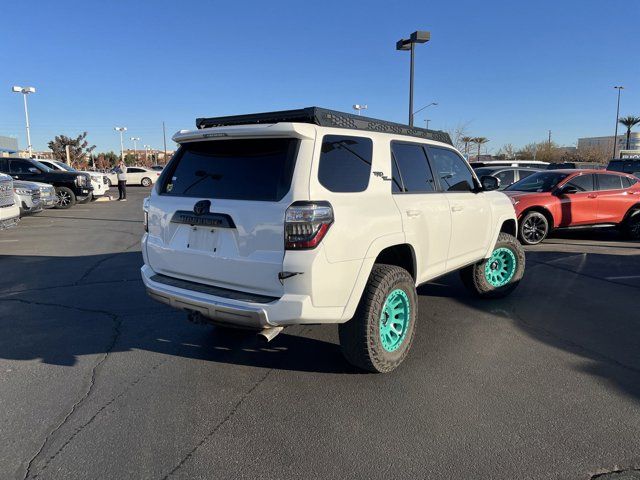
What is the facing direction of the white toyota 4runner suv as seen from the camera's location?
facing away from the viewer and to the right of the viewer

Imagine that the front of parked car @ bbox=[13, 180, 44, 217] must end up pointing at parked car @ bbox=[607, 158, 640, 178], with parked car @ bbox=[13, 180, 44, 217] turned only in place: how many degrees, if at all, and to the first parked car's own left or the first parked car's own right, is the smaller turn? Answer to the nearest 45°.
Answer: approximately 45° to the first parked car's own left

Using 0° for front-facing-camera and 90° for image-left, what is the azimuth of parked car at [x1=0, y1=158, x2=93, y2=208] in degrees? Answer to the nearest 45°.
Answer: approximately 315°

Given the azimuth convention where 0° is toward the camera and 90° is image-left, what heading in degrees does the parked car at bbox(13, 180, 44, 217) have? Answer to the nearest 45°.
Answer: approximately 315°

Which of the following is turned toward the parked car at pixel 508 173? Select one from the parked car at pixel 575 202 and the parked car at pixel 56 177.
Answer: the parked car at pixel 56 177

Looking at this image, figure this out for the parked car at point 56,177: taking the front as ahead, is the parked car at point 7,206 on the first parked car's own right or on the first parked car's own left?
on the first parked car's own right

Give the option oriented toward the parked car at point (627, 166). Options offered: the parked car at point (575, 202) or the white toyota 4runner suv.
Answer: the white toyota 4runner suv

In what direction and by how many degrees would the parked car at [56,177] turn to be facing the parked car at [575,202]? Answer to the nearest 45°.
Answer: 0° — it already faces it
